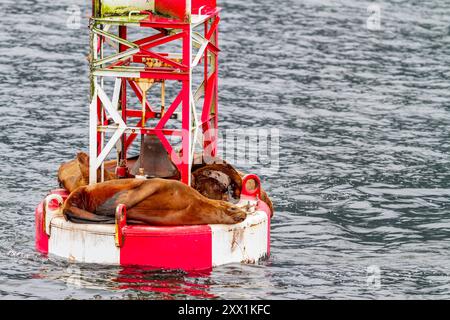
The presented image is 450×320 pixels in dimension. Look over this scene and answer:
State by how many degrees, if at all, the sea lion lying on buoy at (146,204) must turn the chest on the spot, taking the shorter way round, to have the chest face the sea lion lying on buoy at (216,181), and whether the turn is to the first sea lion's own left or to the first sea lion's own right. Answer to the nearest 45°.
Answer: approximately 45° to the first sea lion's own left

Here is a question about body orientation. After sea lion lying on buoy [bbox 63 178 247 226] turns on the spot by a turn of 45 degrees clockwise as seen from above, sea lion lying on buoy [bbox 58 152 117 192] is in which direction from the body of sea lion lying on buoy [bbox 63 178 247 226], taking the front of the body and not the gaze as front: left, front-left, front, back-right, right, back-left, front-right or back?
back

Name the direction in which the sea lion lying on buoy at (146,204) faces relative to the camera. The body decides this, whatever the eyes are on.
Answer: to the viewer's right
